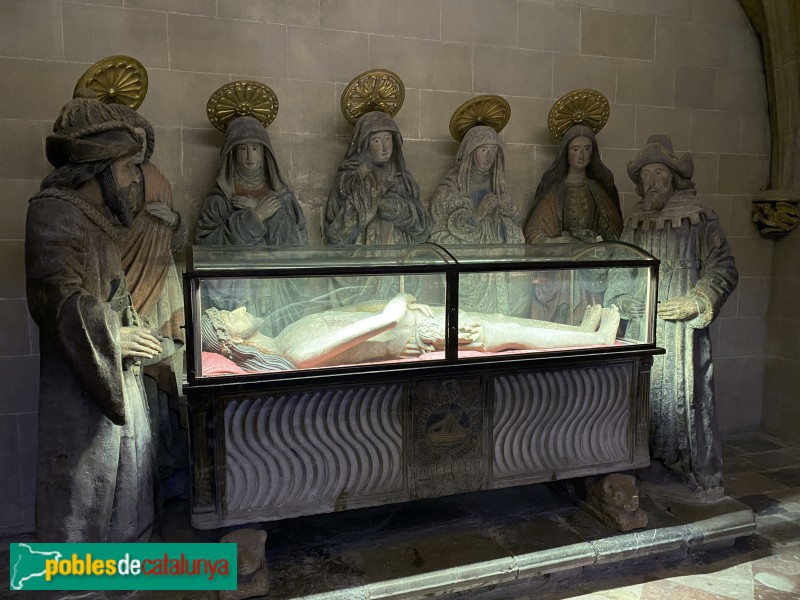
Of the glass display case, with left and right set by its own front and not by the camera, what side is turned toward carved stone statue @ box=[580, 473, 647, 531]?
left

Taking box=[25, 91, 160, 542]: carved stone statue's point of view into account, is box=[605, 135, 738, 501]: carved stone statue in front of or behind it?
in front

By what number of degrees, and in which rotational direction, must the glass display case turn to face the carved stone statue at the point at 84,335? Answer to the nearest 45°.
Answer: approximately 90° to its right

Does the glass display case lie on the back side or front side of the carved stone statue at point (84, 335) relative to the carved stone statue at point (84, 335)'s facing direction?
on the front side

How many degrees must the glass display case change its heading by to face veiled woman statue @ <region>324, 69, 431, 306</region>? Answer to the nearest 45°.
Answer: approximately 180°

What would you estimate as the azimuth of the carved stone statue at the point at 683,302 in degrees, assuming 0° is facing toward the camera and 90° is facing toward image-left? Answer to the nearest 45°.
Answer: approximately 45°

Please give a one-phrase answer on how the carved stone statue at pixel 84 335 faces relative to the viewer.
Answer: facing to the right of the viewer

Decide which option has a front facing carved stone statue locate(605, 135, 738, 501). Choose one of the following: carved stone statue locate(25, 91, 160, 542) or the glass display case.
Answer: carved stone statue locate(25, 91, 160, 542)

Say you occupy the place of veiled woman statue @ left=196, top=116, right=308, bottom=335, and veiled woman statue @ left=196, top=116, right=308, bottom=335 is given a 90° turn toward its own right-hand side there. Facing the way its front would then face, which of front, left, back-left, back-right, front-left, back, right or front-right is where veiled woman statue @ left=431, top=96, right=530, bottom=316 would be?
back
